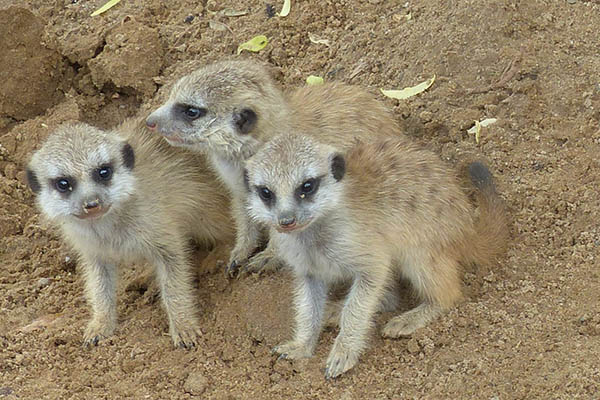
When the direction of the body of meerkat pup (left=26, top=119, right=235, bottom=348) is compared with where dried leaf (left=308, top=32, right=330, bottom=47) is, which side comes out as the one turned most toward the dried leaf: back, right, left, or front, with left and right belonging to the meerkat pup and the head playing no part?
back

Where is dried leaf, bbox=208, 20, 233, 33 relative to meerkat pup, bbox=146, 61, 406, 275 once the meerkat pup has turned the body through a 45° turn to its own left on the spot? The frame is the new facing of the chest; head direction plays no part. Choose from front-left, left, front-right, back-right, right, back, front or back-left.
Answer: back-right

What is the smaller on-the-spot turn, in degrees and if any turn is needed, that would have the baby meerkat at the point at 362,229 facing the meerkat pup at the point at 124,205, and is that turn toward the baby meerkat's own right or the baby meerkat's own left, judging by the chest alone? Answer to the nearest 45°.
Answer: approximately 45° to the baby meerkat's own right

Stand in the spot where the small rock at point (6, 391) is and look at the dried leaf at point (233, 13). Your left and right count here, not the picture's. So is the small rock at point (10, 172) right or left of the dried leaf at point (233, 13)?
left

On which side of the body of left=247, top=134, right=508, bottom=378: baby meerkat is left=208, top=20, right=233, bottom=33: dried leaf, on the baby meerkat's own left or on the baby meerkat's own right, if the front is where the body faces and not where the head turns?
on the baby meerkat's own right

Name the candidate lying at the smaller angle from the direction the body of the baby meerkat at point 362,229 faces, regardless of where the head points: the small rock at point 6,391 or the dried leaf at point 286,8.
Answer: the small rock

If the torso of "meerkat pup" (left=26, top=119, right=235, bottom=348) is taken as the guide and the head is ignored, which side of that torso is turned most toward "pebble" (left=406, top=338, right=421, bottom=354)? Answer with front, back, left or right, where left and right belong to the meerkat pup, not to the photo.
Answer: left

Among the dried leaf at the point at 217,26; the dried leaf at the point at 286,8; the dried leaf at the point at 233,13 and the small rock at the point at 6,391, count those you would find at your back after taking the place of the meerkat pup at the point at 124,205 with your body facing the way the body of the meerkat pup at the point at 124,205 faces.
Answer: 3

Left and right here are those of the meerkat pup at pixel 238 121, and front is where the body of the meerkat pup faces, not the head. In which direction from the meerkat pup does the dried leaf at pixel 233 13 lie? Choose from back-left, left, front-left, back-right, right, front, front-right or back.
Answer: right

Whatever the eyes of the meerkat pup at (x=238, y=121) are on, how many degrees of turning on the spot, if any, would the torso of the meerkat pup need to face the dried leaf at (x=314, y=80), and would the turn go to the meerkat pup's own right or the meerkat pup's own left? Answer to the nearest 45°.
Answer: approximately 135° to the meerkat pup's own right

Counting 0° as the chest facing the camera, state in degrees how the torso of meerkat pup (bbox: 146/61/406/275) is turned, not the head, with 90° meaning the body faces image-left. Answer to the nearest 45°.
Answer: approximately 90°

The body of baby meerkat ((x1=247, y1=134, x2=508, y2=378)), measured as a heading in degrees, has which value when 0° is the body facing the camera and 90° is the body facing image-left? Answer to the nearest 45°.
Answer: approximately 45°
